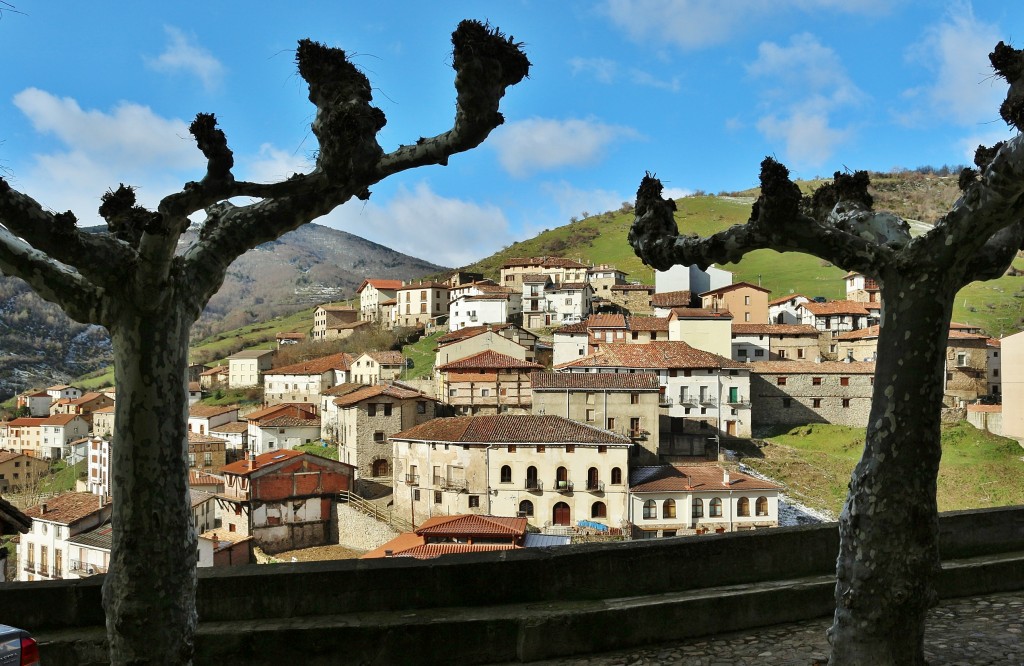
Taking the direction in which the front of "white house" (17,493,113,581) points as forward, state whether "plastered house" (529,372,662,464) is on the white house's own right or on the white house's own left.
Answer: on the white house's own left

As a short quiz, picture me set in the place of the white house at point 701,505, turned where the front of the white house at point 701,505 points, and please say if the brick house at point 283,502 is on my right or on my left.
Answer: on my right

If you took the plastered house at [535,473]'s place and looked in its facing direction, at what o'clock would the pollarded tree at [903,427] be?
The pollarded tree is roughly at 12 o'clock from the plastered house.

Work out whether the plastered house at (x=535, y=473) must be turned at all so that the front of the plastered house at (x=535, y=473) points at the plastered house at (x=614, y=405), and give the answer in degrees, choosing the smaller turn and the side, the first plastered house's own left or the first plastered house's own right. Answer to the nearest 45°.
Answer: approximately 135° to the first plastered house's own left

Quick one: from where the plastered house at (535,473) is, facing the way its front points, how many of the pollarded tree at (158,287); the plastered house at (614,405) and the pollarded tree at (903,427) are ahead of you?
2

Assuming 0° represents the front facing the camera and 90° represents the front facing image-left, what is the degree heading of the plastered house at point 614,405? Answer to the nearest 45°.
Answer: approximately 0°

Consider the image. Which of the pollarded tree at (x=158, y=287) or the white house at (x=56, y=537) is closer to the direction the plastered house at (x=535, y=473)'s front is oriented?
the pollarded tree

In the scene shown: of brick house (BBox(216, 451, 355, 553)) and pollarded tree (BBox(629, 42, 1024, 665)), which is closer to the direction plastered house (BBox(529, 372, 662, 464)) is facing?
the pollarded tree

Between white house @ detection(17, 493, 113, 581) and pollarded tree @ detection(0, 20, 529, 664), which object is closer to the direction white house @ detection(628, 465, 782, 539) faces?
the pollarded tree
